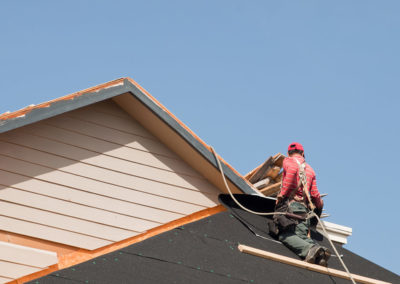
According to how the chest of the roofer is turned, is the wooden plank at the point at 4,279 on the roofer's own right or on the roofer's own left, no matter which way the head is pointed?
on the roofer's own left

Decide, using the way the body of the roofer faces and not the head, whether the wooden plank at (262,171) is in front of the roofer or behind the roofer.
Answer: in front

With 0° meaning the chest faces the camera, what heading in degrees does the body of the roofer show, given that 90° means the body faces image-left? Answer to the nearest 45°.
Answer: approximately 135°

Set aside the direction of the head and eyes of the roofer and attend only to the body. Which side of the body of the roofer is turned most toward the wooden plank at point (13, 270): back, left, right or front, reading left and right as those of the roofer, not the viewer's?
left

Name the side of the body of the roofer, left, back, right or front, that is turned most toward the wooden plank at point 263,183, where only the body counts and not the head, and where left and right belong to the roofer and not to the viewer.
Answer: front
